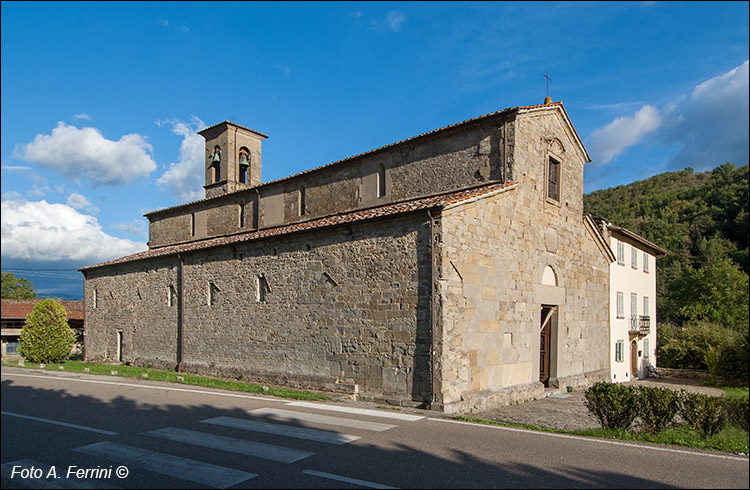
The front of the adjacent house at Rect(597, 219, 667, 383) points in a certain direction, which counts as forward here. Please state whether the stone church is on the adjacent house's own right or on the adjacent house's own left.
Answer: on the adjacent house's own right

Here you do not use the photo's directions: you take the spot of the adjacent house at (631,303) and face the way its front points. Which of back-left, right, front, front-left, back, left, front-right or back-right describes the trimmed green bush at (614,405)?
front-right

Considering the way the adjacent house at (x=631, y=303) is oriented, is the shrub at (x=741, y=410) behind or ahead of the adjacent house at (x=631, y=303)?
ahead

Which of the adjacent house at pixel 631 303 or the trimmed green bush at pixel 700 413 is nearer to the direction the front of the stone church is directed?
the trimmed green bush

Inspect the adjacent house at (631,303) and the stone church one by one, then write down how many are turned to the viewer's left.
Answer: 0

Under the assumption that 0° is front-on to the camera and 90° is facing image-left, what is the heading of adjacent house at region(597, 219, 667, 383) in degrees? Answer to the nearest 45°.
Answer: approximately 315°

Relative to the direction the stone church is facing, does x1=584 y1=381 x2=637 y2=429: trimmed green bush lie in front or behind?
in front

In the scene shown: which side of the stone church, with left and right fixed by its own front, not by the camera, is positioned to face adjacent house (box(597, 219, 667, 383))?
left
